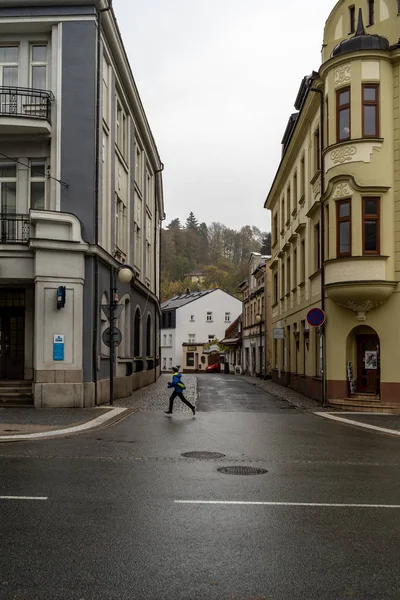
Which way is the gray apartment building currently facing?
toward the camera

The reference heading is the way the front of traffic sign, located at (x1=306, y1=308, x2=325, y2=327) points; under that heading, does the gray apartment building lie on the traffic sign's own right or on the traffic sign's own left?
on the traffic sign's own right

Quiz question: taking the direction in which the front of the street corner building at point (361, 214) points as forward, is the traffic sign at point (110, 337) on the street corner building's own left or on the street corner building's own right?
on the street corner building's own right

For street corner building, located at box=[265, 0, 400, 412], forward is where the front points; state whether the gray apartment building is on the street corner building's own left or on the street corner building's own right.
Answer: on the street corner building's own right

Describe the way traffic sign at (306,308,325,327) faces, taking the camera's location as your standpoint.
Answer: facing the viewer

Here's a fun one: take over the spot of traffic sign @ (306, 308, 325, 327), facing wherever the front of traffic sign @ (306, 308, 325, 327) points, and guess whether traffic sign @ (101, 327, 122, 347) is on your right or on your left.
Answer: on your right

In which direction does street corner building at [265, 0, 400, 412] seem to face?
toward the camera

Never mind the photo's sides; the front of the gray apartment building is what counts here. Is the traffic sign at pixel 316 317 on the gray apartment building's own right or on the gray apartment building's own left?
on the gray apartment building's own left

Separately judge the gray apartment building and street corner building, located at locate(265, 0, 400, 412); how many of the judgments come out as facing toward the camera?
2

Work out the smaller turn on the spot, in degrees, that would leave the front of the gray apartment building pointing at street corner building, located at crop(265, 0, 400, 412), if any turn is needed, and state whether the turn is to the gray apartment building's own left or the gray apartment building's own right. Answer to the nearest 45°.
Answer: approximately 90° to the gray apartment building's own left

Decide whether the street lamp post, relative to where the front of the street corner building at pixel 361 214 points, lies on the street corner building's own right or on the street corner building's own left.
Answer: on the street corner building's own right

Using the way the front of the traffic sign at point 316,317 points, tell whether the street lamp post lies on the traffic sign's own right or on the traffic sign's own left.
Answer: on the traffic sign's own right
